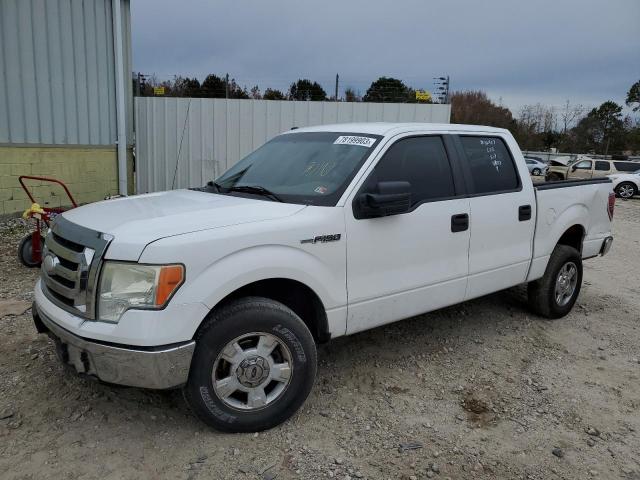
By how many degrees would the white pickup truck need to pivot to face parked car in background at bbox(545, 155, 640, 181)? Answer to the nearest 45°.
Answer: approximately 180°

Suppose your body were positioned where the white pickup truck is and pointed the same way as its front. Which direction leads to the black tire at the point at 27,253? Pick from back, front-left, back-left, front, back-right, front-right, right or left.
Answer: right

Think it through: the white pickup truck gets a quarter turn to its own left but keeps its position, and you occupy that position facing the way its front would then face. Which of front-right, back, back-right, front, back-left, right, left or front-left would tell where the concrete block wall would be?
back

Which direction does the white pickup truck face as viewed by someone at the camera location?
facing the viewer and to the left of the viewer

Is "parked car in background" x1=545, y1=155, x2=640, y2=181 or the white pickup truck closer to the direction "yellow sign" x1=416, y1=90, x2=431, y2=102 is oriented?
the white pickup truck

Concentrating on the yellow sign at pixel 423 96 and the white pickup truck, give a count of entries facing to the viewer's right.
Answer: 0

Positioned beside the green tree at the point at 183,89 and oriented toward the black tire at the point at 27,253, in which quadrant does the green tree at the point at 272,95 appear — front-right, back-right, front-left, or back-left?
back-left

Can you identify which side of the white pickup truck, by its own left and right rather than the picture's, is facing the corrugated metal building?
right

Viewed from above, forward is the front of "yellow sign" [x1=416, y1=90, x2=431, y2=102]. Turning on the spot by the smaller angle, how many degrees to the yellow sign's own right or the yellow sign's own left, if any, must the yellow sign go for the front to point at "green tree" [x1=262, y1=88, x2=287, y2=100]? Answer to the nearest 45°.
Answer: approximately 135° to the yellow sign's own right

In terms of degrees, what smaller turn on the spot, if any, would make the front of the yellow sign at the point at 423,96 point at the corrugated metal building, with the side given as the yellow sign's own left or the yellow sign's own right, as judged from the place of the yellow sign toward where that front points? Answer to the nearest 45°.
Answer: approximately 45° to the yellow sign's own right

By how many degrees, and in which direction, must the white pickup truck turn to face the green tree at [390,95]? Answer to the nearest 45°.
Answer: approximately 135° to its right

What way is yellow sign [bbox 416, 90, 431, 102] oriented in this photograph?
toward the camera

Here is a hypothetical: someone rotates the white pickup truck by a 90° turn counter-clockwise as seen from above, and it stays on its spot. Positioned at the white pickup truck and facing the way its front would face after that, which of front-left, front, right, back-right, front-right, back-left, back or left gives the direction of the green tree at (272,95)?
back-left

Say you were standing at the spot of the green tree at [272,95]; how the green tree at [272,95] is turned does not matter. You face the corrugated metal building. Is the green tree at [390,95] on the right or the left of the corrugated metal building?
left

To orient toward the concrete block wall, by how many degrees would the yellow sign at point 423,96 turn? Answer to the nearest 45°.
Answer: approximately 45° to its right
